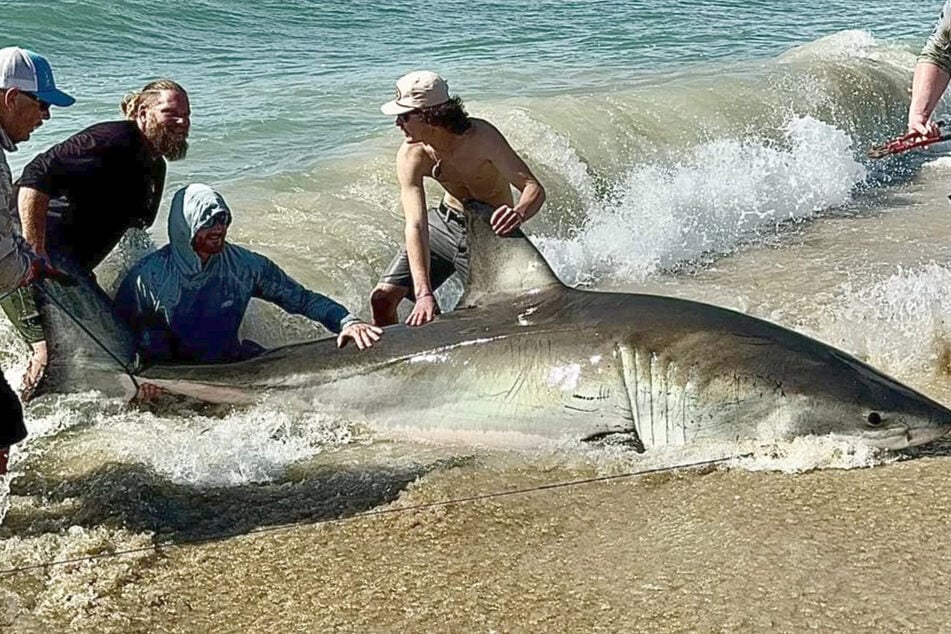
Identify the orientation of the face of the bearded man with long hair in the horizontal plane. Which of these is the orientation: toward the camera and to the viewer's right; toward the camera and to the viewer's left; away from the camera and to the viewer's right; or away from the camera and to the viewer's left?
toward the camera and to the viewer's right

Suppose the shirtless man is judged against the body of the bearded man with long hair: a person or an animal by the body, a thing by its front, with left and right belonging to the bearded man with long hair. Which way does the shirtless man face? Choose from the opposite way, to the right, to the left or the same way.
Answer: to the right

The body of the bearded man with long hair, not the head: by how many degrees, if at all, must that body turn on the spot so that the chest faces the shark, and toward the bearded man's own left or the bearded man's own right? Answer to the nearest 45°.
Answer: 0° — they already face it

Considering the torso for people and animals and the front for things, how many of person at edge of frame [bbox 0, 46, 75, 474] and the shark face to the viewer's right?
2

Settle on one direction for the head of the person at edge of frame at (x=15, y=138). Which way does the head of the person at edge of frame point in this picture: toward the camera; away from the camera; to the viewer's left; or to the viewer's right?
to the viewer's right

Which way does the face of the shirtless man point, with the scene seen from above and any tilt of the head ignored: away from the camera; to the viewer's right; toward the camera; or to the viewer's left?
to the viewer's left

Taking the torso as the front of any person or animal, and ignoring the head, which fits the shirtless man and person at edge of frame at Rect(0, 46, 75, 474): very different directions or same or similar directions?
very different directions

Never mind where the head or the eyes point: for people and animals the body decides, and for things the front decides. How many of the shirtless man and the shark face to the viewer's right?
1

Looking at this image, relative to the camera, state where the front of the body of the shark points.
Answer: to the viewer's right

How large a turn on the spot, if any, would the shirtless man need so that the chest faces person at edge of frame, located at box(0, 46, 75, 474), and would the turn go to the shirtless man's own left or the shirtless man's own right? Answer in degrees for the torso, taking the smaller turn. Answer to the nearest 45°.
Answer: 0° — they already face them

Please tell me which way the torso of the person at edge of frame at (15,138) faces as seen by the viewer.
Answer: to the viewer's right
